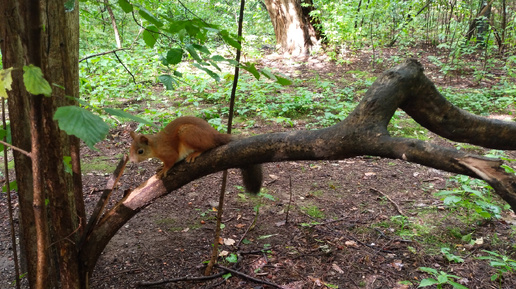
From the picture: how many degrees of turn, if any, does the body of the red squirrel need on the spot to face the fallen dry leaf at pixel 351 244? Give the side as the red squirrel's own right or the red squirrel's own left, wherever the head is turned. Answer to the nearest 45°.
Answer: approximately 180°

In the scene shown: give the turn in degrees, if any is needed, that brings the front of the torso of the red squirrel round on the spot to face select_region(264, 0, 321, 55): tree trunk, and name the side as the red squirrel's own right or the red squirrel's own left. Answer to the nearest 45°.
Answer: approximately 90° to the red squirrel's own right

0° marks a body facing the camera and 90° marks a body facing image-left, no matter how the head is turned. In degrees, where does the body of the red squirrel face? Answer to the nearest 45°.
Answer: approximately 90°

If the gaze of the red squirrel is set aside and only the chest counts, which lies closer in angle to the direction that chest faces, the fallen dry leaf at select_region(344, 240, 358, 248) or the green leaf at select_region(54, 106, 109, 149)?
the green leaf

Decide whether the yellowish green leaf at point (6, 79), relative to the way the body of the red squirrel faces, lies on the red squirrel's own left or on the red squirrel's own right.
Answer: on the red squirrel's own left

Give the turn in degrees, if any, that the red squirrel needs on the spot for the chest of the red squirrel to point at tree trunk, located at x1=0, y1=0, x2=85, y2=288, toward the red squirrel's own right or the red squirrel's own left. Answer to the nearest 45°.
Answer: approximately 45° to the red squirrel's own left
